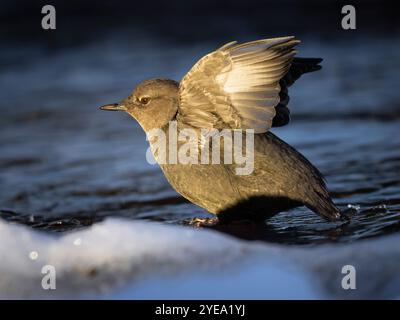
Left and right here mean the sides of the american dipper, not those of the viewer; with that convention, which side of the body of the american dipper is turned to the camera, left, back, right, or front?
left
